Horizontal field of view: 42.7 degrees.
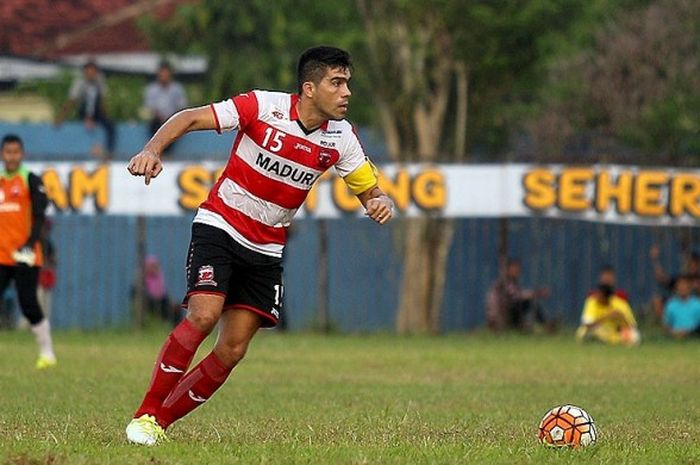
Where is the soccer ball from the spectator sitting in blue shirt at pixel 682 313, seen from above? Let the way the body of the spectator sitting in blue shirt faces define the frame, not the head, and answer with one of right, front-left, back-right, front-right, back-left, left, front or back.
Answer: front

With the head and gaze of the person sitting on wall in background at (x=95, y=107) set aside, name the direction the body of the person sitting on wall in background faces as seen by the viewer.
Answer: toward the camera

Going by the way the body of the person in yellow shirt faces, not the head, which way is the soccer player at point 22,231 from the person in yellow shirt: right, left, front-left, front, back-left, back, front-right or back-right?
front-right

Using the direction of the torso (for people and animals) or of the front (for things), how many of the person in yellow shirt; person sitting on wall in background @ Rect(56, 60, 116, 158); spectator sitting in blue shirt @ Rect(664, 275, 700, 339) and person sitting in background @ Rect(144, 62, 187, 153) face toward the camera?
4

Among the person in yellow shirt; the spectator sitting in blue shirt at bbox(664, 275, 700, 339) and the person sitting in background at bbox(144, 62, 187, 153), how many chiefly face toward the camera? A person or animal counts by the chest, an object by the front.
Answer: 3

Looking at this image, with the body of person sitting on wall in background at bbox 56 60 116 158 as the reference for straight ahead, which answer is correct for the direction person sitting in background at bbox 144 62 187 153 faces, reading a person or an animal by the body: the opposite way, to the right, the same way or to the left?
the same way

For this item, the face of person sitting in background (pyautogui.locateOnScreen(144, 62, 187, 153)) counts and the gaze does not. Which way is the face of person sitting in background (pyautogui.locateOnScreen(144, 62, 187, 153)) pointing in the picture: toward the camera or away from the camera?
toward the camera

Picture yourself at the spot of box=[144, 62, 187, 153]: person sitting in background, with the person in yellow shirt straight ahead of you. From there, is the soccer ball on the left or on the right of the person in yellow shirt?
right

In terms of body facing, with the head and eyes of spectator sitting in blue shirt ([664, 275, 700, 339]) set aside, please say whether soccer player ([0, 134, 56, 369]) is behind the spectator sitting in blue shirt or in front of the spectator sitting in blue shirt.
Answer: in front

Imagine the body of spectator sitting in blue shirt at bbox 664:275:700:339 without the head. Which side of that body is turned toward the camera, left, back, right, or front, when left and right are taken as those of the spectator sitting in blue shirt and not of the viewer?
front

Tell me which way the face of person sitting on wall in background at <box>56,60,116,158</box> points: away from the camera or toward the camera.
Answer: toward the camera

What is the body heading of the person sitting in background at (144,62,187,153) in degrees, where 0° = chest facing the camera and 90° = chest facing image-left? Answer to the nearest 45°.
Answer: approximately 0°

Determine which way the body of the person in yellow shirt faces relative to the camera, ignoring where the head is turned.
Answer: toward the camera
